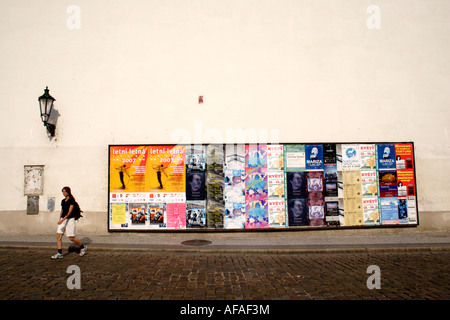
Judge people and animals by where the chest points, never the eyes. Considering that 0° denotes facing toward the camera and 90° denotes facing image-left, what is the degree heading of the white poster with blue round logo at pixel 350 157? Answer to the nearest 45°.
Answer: approximately 0°

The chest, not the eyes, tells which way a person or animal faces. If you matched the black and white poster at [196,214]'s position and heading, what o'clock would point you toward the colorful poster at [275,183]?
the colorful poster at [275,183] is roughly at 9 o'clock from the black and white poster at [196,214].

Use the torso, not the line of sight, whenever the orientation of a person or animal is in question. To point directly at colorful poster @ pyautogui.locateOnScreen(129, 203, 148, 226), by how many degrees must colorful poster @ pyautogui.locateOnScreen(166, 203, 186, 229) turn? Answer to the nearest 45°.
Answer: approximately 90° to its right

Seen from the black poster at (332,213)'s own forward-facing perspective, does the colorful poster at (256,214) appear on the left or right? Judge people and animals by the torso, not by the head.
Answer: on its right

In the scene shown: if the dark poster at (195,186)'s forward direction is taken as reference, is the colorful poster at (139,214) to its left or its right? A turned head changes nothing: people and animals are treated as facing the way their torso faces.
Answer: on its right

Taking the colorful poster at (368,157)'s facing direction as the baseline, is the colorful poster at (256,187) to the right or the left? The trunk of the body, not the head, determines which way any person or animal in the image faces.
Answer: on its right

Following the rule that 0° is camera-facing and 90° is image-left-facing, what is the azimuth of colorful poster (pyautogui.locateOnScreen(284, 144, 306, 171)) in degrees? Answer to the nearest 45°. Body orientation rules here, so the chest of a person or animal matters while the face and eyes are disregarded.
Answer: approximately 0°
